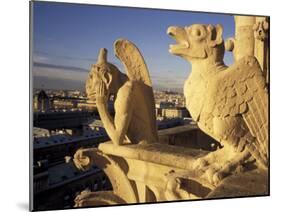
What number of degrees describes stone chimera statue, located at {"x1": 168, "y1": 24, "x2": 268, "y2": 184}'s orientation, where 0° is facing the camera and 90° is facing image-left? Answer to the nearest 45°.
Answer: approximately 90°

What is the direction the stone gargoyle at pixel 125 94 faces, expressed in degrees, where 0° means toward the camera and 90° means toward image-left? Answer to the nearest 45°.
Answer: approximately 90°

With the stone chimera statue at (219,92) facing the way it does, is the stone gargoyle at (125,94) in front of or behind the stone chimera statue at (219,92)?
in front

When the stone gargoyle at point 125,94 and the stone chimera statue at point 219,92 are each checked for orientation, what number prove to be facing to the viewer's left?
2

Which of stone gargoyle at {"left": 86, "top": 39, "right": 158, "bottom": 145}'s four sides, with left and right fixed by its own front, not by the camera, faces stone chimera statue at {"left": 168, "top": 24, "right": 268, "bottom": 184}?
back
